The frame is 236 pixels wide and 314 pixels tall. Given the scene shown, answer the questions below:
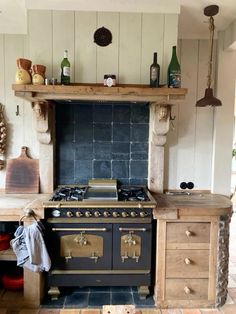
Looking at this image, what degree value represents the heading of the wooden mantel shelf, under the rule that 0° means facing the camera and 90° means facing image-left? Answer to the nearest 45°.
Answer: approximately 0°

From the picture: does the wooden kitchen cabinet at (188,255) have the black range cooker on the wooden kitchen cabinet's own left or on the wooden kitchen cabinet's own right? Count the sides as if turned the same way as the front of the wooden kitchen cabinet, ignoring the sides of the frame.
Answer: on the wooden kitchen cabinet's own right

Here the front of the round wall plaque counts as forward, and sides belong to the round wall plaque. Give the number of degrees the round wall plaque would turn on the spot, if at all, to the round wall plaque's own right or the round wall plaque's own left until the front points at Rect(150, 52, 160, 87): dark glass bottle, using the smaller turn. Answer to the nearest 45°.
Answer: approximately 90° to the round wall plaque's own left

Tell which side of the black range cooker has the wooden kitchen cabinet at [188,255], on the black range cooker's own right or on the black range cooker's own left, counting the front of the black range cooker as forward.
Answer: on the black range cooker's own left

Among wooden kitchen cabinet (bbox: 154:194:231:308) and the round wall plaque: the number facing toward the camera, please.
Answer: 2
